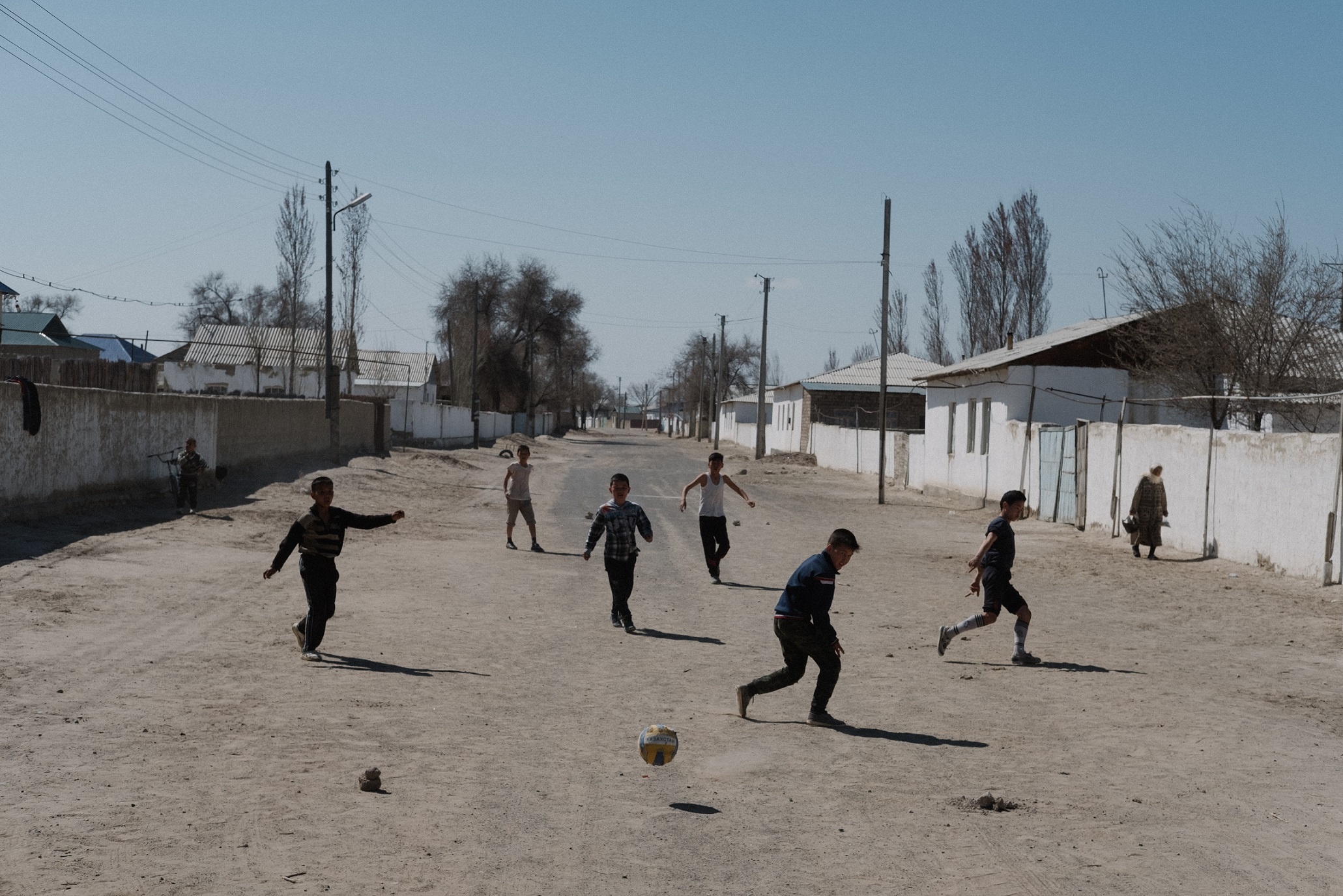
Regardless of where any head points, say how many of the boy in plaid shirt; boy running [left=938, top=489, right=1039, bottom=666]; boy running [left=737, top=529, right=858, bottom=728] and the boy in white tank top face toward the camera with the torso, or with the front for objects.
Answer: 2

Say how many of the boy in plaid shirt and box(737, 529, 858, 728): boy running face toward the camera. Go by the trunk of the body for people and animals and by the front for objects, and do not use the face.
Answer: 1

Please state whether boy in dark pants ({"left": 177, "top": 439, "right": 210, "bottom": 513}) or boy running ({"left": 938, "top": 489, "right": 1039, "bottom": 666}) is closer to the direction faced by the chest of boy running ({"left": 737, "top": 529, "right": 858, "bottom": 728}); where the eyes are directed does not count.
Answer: the boy running

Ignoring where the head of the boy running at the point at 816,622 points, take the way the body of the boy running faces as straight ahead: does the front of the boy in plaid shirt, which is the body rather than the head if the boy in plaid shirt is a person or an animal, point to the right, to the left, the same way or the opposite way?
to the right

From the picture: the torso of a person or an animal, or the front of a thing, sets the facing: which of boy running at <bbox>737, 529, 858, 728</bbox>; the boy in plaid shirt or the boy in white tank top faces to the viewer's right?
the boy running

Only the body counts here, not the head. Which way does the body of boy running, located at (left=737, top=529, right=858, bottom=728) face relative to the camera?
to the viewer's right

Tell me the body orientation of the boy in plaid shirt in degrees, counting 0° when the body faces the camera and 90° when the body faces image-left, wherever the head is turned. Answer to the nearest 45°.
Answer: approximately 0°

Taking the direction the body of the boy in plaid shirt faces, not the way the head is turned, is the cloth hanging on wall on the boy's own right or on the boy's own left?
on the boy's own right

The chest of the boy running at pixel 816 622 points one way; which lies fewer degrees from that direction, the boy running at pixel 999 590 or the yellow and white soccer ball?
the boy running

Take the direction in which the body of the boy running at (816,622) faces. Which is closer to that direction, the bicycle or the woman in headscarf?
the woman in headscarf

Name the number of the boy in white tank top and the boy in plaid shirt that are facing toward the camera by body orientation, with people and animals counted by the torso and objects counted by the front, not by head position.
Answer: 2

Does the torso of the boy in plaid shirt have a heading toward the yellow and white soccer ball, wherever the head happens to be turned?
yes
